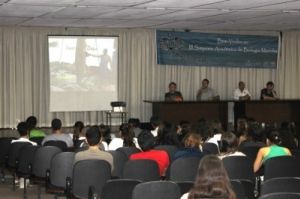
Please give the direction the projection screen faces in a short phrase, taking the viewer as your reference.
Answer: facing the viewer

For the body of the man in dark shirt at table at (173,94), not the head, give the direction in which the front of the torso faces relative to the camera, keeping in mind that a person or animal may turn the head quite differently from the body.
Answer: toward the camera

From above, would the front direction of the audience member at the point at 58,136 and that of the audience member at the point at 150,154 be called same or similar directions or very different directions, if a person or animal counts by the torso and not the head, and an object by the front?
same or similar directions

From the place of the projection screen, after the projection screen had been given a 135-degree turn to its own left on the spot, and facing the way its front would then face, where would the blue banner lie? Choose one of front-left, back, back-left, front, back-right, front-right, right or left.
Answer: front-right

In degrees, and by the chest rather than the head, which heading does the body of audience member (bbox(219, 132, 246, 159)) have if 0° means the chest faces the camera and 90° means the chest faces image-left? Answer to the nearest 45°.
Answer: approximately 180°

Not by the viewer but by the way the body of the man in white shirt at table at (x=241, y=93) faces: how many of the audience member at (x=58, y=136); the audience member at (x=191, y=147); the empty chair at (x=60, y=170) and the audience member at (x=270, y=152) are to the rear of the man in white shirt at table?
0

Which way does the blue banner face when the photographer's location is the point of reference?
facing the viewer

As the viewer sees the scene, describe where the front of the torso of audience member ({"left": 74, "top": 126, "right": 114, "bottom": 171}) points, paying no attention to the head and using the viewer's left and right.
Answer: facing away from the viewer

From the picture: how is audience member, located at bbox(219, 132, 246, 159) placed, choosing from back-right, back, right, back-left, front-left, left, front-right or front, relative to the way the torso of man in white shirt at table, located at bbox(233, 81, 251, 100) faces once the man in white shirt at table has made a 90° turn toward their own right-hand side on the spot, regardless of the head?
left

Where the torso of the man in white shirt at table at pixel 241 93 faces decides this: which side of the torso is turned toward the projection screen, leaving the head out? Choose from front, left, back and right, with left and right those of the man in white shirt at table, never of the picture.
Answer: right

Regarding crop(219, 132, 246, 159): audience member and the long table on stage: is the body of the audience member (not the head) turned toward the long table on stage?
yes

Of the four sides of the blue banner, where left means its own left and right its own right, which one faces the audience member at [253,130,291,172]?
front

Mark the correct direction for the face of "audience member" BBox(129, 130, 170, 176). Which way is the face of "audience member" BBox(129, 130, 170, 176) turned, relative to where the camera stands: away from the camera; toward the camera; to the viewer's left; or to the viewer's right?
away from the camera

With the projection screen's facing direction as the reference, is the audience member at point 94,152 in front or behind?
in front

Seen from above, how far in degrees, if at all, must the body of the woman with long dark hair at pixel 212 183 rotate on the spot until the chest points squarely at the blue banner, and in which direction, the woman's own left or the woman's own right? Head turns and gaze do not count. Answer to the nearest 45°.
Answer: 0° — they already face it

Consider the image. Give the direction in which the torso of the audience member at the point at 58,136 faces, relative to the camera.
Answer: away from the camera

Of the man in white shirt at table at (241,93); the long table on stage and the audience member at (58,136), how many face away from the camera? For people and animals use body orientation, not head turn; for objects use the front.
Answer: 1

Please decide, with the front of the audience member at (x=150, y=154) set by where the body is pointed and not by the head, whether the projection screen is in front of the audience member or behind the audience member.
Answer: in front

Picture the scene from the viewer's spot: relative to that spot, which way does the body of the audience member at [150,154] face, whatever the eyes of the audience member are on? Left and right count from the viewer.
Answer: facing away from the viewer

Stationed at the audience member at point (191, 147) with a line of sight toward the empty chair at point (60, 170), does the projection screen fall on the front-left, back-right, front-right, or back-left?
front-right

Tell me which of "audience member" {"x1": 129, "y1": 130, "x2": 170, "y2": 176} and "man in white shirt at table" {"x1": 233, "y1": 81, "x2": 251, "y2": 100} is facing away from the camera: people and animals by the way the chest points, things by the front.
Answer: the audience member
